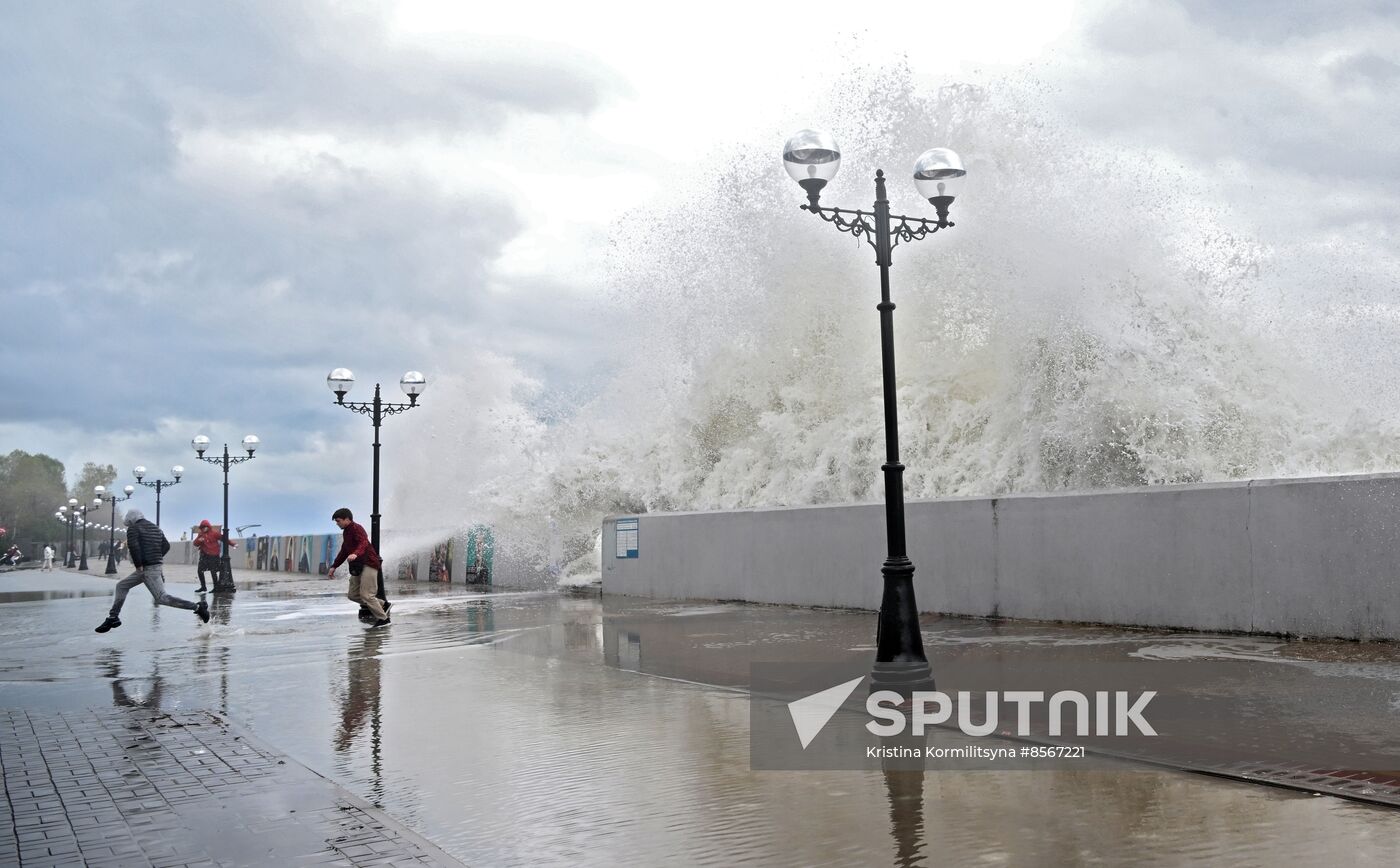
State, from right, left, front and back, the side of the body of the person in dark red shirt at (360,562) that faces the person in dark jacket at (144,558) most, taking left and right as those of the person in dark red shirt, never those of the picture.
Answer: front

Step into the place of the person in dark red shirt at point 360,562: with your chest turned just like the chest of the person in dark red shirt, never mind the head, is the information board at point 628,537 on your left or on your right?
on your right

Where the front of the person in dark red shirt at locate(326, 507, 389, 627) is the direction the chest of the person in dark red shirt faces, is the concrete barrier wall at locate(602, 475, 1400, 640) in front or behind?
behind

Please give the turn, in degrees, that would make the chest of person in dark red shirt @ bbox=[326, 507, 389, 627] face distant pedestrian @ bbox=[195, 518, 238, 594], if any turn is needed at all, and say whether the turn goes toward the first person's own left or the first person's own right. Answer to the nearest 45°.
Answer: approximately 90° to the first person's own right

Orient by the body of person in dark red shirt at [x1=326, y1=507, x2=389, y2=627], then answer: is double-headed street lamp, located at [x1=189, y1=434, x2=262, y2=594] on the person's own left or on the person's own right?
on the person's own right

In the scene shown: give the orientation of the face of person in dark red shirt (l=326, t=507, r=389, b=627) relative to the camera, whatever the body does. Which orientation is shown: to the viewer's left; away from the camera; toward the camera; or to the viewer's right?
to the viewer's left

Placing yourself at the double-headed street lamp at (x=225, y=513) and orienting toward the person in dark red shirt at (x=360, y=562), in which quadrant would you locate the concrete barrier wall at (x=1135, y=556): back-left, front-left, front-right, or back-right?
front-left

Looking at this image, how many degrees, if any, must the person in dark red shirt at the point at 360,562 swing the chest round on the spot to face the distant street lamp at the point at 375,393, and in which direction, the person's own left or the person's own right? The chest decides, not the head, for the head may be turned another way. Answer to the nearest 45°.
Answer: approximately 90° to the person's own right

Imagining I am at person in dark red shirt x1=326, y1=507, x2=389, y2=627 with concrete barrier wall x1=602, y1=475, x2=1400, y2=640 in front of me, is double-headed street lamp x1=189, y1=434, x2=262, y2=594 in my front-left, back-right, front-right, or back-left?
back-left

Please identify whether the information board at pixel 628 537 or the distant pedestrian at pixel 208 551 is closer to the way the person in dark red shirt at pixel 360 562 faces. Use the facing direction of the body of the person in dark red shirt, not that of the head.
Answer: the distant pedestrian

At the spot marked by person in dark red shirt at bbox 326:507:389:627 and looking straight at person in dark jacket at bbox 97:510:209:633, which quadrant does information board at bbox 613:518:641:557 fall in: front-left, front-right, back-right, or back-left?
back-right

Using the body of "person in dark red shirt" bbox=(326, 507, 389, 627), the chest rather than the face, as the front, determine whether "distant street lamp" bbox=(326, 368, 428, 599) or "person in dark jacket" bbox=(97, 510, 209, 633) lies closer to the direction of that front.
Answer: the person in dark jacket

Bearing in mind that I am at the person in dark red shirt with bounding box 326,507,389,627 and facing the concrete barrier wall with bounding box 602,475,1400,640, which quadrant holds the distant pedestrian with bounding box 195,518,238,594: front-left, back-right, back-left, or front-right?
back-left

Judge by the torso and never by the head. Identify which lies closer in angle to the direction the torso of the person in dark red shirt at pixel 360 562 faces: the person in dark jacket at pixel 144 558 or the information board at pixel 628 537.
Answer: the person in dark jacket

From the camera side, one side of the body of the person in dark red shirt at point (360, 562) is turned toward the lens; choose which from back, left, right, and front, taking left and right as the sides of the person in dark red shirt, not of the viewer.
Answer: left
